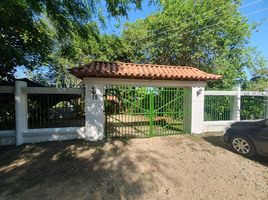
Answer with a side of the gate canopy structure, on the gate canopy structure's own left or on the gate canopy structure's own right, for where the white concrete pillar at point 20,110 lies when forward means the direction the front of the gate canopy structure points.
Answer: on the gate canopy structure's own right

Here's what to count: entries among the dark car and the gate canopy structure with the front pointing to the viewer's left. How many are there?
1

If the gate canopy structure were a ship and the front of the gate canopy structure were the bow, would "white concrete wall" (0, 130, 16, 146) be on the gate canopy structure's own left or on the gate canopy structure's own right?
on the gate canopy structure's own right

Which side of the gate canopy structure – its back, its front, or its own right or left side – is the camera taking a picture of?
front

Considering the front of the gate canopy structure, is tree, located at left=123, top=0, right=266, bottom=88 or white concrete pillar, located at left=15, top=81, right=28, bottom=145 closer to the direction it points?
the white concrete pillar

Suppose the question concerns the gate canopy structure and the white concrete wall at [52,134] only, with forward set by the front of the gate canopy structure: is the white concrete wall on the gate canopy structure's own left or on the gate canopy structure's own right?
on the gate canopy structure's own right

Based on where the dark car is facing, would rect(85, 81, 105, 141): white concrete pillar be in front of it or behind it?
in front

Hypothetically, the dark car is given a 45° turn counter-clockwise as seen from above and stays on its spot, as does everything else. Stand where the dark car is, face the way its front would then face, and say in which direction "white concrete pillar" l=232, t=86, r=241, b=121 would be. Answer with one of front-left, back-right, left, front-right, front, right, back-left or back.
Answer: back-right

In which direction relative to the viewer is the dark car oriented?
to the viewer's left

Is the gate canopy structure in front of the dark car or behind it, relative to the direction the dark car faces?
in front

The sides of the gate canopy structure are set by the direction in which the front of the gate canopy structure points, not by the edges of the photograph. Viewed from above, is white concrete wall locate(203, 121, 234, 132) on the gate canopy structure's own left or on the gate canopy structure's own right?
on the gate canopy structure's own left

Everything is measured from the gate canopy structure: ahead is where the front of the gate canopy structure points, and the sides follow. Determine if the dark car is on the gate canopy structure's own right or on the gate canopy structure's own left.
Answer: on the gate canopy structure's own left

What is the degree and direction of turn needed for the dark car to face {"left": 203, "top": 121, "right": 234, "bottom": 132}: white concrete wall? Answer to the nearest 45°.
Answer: approximately 45° to its right
